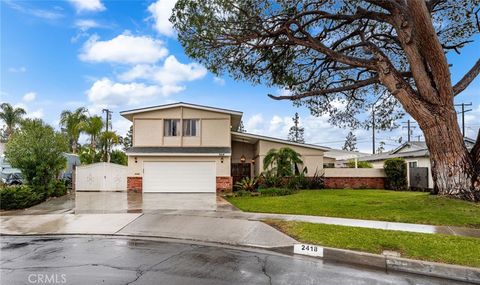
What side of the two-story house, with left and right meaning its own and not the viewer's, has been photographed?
front

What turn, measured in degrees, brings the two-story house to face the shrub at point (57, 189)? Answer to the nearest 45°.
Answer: approximately 45° to its right

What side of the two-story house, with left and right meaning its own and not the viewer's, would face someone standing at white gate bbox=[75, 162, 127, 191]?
right

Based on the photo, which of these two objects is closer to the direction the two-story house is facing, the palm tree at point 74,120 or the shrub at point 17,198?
the shrub

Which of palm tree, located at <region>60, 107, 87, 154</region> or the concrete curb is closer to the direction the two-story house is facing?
the concrete curb

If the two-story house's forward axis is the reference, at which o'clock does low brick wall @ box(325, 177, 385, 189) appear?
The low brick wall is roughly at 9 o'clock from the two-story house.

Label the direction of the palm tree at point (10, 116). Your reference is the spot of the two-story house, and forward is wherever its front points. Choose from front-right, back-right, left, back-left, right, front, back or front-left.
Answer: back-right

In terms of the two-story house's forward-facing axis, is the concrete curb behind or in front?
in front

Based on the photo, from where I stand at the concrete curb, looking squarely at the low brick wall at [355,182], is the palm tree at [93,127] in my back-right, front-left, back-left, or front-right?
front-left

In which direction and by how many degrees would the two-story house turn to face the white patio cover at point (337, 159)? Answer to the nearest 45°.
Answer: approximately 135° to its left

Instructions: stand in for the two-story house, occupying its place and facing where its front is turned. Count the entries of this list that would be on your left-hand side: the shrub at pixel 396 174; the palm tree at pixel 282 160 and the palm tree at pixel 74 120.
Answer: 2

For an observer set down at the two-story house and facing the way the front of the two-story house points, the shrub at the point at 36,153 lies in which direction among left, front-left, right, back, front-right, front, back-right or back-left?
front-right

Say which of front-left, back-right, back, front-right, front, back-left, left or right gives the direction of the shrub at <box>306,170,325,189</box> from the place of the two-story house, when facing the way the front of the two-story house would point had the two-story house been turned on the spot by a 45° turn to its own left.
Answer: front-left

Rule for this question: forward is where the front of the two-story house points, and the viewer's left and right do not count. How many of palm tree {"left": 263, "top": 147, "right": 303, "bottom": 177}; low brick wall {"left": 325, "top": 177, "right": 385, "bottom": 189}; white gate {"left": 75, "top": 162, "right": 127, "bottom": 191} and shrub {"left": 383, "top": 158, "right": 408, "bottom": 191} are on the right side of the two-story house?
1
